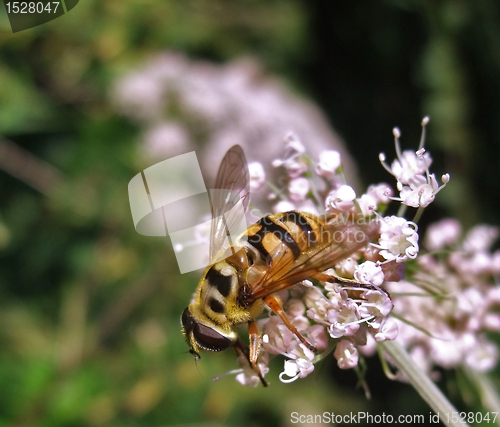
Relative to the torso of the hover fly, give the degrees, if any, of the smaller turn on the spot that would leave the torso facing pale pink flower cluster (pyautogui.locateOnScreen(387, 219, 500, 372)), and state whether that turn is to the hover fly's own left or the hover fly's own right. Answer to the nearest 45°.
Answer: approximately 180°

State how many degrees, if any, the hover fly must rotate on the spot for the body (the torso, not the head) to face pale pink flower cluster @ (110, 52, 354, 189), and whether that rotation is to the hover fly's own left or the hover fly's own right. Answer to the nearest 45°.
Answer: approximately 135° to the hover fly's own right

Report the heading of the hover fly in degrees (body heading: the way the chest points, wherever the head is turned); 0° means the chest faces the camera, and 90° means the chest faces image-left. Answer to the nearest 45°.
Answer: approximately 45°
